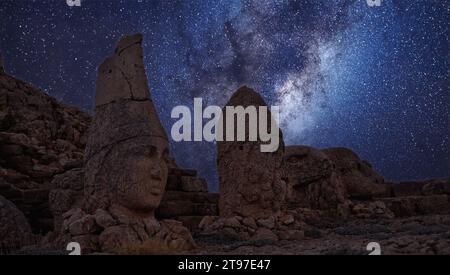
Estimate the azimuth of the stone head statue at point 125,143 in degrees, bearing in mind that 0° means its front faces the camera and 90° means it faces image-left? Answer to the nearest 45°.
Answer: approximately 315°

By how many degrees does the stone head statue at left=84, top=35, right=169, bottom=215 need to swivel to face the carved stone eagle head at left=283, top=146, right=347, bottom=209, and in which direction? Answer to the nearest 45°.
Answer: approximately 90° to its left

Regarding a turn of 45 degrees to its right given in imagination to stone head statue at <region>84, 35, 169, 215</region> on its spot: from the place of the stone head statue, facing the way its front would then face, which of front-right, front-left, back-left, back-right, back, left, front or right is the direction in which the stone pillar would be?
back-left

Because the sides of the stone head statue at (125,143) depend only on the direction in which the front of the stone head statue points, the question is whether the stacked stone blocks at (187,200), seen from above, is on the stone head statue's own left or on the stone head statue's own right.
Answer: on the stone head statue's own left

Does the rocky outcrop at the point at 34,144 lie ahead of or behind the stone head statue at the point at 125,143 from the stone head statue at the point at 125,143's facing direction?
behind

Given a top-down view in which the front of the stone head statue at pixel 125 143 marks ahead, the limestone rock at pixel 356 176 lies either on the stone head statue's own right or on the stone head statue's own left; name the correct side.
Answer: on the stone head statue's own left
